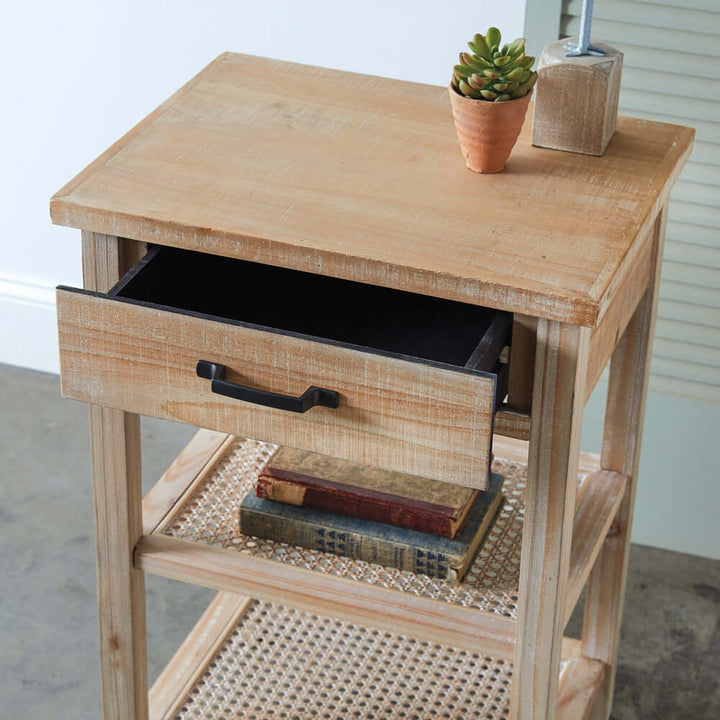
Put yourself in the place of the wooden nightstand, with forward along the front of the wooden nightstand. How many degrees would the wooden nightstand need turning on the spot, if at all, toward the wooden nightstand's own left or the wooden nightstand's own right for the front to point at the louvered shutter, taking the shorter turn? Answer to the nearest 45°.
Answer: approximately 180°
